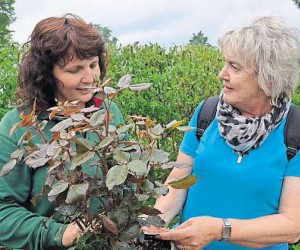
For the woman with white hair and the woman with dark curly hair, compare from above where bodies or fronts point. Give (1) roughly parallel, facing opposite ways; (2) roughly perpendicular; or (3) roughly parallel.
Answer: roughly perpendicular

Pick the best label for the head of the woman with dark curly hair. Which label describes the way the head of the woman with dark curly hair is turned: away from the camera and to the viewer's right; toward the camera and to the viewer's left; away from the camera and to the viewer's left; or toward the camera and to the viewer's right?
toward the camera and to the viewer's right

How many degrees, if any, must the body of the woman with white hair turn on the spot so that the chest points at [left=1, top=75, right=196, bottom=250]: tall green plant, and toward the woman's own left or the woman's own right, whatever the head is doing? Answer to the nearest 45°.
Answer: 0° — they already face it

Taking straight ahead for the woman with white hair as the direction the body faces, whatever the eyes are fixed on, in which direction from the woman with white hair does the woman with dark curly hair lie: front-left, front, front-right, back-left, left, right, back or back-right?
front-right

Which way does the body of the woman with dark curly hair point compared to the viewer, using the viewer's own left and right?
facing the viewer and to the right of the viewer

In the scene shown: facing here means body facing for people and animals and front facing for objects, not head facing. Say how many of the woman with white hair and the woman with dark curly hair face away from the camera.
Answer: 0

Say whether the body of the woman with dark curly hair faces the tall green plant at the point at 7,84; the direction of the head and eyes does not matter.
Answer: no

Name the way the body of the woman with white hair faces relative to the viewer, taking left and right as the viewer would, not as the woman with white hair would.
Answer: facing the viewer and to the left of the viewer

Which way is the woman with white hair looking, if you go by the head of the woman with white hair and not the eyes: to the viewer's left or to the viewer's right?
to the viewer's left

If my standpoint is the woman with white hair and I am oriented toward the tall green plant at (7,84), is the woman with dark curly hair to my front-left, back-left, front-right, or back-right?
front-left

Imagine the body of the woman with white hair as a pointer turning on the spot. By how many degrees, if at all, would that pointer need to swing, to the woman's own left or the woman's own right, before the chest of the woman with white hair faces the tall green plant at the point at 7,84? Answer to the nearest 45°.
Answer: approximately 90° to the woman's own right
